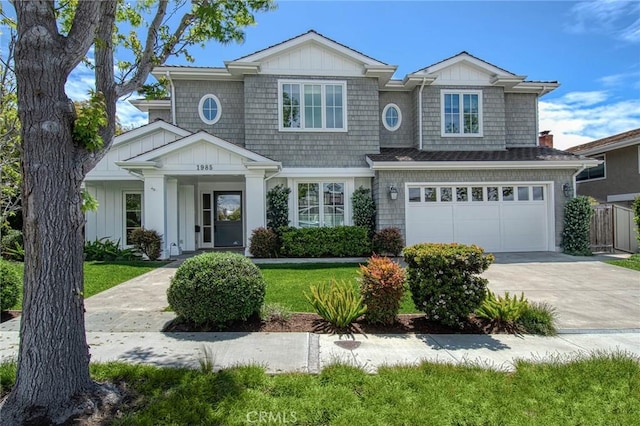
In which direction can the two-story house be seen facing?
toward the camera

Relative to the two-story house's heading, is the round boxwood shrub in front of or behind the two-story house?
in front

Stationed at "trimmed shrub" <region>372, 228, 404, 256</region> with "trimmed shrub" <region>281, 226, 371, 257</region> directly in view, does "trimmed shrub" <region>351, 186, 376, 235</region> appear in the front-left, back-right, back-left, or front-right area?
front-right

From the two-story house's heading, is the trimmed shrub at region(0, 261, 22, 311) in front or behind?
in front

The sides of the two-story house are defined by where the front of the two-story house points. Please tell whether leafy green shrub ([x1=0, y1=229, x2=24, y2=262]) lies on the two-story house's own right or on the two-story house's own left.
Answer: on the two-story house's own right

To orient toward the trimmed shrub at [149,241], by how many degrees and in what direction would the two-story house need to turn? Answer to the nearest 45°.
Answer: approximately 90° to its right

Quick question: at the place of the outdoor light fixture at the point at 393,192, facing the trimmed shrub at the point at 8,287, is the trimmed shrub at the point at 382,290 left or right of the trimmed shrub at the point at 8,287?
left

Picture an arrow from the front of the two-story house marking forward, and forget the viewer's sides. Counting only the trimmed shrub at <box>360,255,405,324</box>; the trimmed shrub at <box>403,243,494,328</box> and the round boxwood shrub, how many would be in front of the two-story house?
3

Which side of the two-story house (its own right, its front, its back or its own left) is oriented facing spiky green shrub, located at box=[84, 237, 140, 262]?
right

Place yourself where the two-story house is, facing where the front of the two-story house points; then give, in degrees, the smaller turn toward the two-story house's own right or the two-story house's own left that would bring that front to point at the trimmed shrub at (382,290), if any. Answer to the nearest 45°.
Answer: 0° — it already faces it

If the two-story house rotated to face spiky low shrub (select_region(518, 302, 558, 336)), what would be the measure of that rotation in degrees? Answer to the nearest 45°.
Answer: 0° — it already faces it

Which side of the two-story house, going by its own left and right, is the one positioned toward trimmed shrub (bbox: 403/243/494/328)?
front
